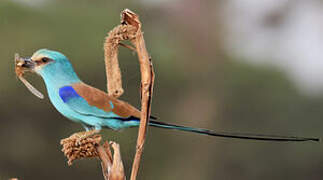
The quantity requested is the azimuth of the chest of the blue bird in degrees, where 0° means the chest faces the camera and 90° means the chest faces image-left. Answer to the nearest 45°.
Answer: approximately 90°
